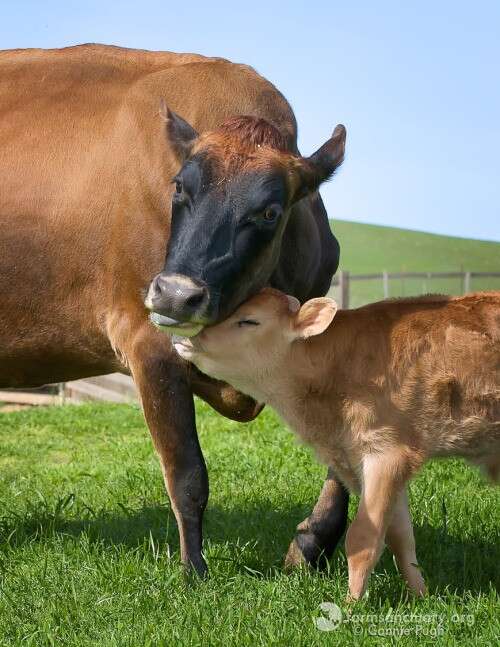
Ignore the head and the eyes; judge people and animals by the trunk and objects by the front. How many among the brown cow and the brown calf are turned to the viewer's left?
1

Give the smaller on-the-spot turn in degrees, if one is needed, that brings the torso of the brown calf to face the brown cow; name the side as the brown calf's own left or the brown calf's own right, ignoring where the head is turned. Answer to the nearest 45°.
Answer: approximately 45° to the brown calf's own right

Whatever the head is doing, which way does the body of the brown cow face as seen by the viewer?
to the viewer's right

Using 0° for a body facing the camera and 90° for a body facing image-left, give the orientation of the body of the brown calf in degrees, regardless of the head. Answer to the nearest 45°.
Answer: approximately 90°

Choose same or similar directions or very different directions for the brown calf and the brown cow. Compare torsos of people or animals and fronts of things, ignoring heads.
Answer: very different directions

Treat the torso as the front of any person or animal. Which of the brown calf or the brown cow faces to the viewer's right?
the brown cow
